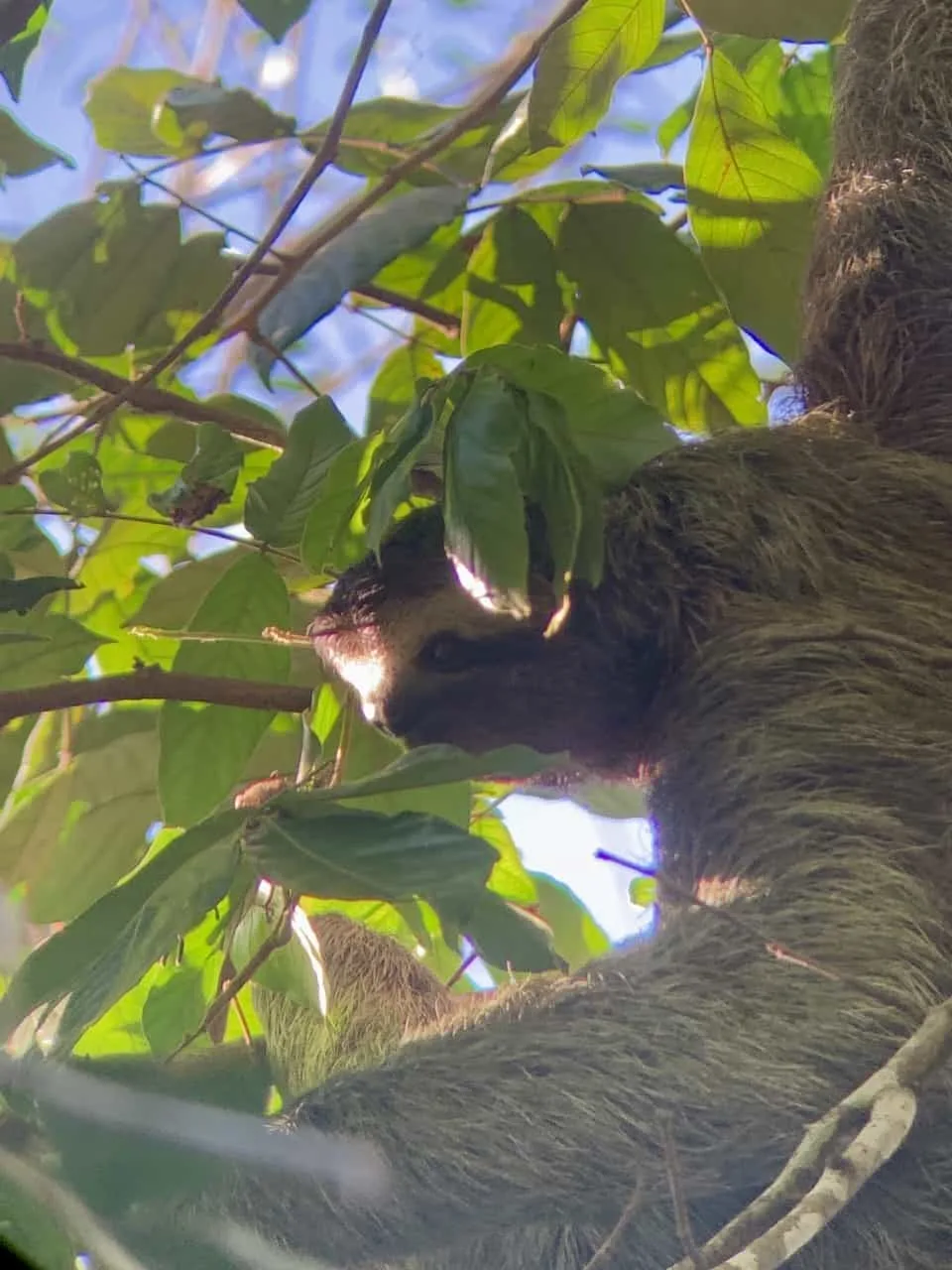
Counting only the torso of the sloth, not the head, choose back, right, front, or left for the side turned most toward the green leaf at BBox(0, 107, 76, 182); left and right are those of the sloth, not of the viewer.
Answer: front

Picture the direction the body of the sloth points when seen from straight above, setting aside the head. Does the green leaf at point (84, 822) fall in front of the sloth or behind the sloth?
in front

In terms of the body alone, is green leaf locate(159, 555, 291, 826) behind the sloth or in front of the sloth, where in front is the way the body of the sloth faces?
in front

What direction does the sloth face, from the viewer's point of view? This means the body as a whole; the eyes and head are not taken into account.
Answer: to the viewer's left
